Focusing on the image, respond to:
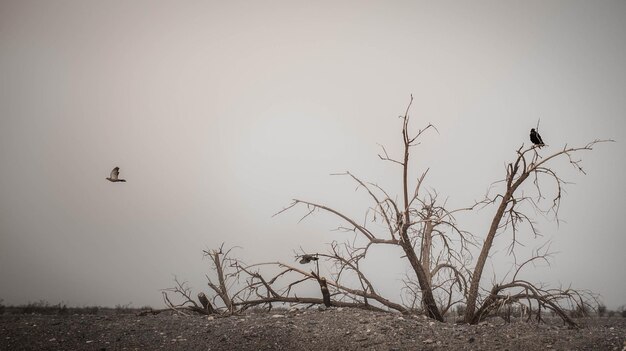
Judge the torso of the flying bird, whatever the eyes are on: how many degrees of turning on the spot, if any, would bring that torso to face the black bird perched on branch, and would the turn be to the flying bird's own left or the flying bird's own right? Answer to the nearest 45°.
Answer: approximately 135° to the flying bird's own left

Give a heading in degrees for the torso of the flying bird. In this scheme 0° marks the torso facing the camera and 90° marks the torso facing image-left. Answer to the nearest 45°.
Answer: approximately 90°

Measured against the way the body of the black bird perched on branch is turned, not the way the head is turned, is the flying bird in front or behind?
in front
